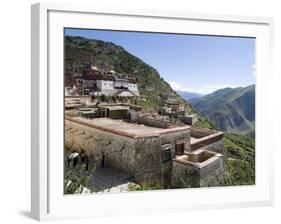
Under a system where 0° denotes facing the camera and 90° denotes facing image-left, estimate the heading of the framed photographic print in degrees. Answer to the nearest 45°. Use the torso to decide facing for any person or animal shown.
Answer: approximately 315°
